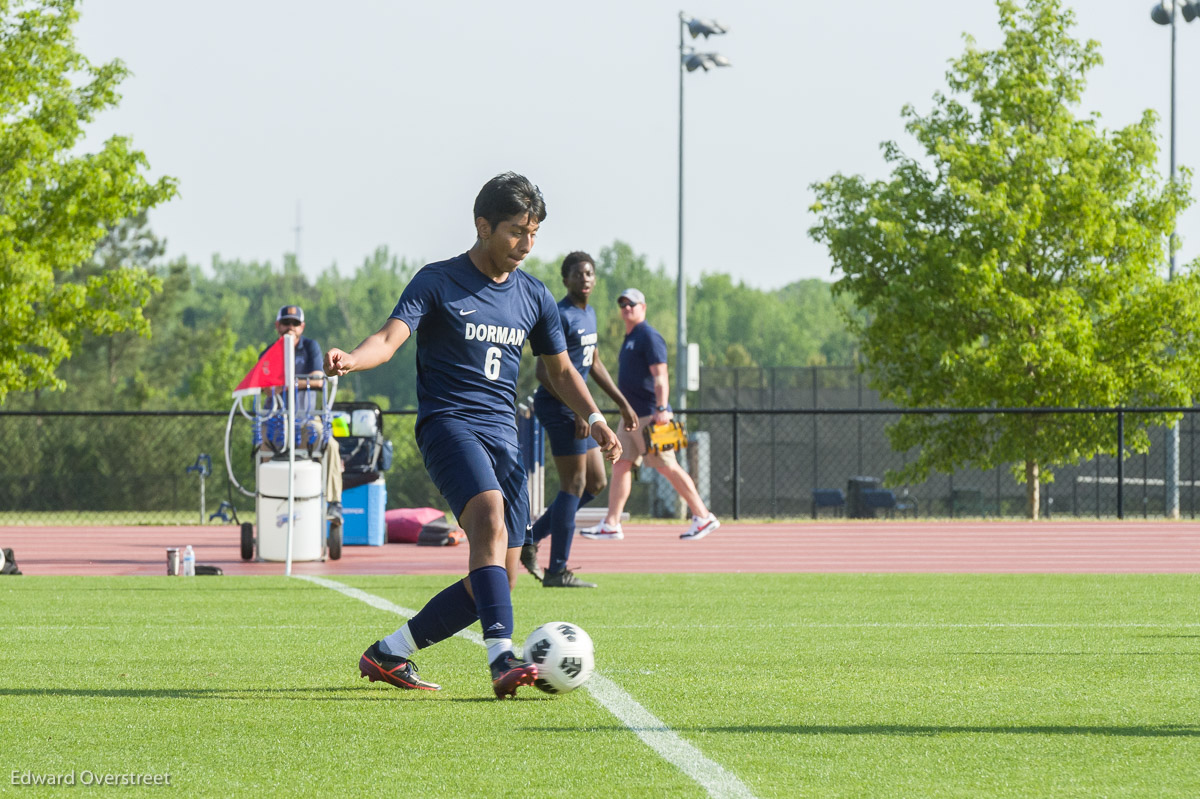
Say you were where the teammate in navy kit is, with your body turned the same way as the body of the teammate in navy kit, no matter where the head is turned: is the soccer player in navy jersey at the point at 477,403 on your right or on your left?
on your right

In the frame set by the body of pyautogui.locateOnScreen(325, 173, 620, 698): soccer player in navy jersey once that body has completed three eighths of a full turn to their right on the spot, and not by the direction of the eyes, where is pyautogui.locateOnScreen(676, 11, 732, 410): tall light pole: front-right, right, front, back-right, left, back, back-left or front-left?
right

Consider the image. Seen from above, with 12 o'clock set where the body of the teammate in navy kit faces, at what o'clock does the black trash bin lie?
The black trash bin is roughly at 8 o'clock from the teammate in navy kit.

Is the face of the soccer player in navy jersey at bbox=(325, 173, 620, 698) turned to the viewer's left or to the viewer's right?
to the viewer's right

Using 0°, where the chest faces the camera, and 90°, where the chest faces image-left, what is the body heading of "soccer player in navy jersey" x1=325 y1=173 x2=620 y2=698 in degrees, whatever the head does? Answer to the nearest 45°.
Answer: approximately 315°

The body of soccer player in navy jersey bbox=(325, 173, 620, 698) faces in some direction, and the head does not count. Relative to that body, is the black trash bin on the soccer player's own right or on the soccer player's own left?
on the soccer player's own left

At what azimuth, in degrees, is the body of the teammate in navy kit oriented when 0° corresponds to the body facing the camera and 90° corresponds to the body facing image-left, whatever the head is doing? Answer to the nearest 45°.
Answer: approximately 315°

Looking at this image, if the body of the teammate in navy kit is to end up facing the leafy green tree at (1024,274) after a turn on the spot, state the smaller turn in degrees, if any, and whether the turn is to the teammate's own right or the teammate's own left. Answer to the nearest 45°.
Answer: approximately 90° to the teammate's own left

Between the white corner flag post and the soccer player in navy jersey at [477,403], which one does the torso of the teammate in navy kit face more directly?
the soccer player in navy jersey
